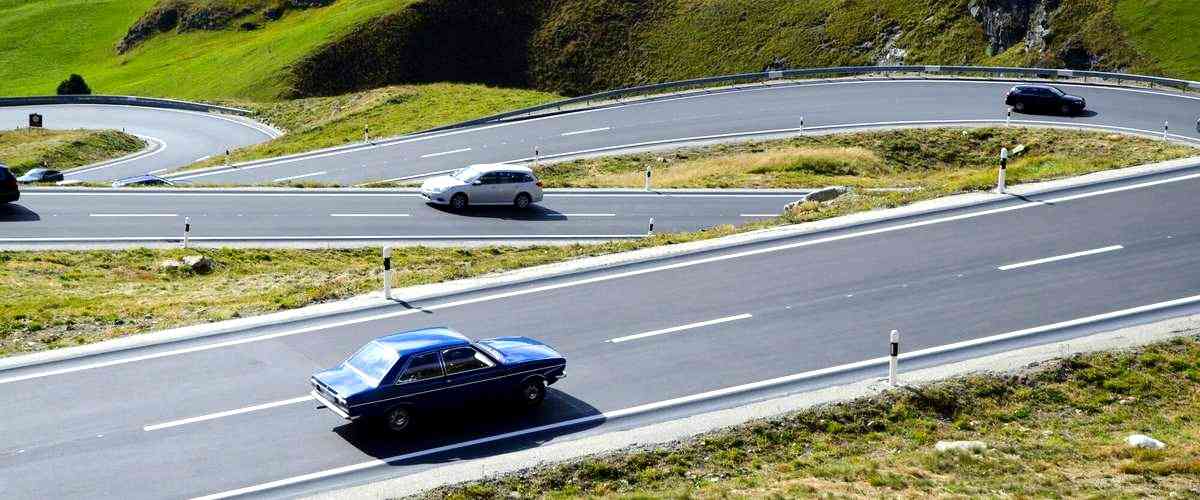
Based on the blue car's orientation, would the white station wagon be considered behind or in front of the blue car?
in front

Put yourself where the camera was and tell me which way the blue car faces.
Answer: facing away from the viewer and to the right of the viewer
